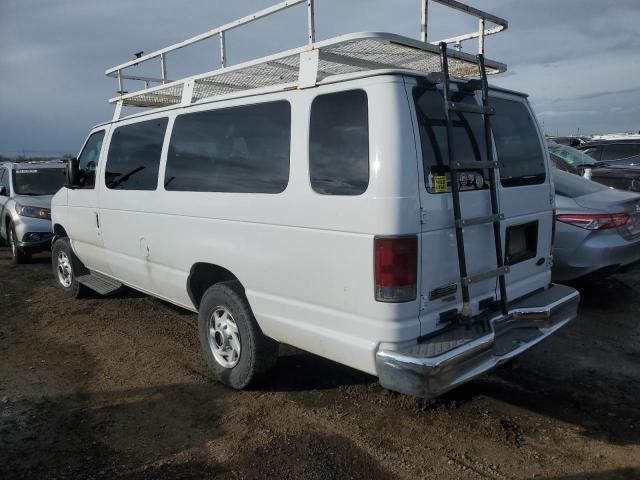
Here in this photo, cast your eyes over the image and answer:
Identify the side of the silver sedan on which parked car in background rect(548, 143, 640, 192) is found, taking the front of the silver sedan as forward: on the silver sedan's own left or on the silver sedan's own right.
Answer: on the silver sedan's own right

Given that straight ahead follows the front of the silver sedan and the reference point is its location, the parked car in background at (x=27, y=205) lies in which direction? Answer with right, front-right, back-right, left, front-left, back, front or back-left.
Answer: front-left

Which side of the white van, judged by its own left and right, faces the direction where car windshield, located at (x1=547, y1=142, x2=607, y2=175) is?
right

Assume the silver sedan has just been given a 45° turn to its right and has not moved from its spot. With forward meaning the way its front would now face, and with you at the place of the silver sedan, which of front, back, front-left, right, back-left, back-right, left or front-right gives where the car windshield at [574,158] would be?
front

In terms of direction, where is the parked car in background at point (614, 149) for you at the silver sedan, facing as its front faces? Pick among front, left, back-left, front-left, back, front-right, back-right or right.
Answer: front-right

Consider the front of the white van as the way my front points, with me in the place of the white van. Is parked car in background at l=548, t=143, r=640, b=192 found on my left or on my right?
on my right

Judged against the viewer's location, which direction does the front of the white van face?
facing away from the viewer and to the left of the viewer

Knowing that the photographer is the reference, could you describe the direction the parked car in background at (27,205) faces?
facing the viewer and to the right of the viewer

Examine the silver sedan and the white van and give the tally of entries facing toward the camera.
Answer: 0

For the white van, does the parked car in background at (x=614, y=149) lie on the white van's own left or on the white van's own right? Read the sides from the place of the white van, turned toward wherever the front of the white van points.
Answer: on the white van's own right

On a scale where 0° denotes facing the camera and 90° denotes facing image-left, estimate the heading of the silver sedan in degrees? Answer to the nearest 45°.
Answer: approximately 135°

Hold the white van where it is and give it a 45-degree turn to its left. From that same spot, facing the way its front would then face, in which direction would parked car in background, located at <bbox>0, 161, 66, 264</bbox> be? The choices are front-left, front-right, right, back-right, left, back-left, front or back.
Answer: front-right
